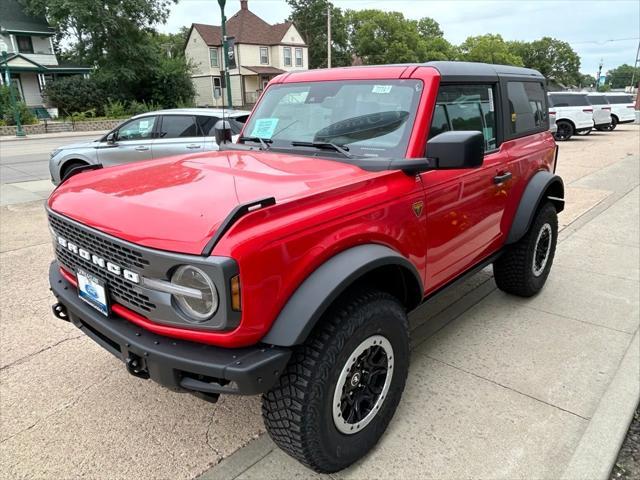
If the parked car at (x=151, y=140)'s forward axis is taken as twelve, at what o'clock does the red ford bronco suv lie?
The red ford bronco suv is roughly at 9 o'clock from the parked car.

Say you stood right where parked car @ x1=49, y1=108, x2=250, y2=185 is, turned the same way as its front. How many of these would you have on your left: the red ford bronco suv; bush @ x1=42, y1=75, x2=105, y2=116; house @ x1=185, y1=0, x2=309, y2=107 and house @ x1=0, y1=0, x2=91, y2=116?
1

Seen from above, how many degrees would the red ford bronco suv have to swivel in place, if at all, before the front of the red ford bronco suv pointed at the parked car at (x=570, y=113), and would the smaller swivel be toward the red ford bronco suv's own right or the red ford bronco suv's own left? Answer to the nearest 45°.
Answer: approximately 180°

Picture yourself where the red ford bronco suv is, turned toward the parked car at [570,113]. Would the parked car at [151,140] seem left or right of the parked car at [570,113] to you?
left

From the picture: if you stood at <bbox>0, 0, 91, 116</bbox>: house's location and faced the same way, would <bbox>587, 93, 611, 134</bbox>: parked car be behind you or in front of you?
in front

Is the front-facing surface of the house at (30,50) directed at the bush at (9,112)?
yes

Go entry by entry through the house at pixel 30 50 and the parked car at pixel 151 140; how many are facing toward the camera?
1

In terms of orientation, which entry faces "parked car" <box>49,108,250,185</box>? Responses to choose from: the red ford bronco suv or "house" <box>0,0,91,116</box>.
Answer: the house

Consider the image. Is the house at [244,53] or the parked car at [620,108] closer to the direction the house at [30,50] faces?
the parked car

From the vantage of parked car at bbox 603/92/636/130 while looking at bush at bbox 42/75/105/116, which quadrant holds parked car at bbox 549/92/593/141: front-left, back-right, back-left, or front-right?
front-left

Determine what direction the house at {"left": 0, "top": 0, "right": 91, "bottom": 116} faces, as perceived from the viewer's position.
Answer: facing the viewer

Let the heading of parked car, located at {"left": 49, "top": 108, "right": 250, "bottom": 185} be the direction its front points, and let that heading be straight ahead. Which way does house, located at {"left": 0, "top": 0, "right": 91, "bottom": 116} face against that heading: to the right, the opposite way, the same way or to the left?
to the left

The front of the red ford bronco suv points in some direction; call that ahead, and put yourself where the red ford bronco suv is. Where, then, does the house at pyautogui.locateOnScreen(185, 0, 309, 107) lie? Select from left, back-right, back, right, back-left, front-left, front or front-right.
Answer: back-right

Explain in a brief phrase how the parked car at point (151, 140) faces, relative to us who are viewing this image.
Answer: facing to the left of the viewer

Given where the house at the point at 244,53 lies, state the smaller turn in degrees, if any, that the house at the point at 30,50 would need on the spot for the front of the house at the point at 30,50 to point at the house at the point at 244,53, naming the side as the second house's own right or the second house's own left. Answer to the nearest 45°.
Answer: approximately 90° to the second house's own left

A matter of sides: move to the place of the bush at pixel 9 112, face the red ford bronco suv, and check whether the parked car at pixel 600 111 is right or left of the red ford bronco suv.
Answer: left

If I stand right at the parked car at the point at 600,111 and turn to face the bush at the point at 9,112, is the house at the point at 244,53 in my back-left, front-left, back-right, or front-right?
front-right
